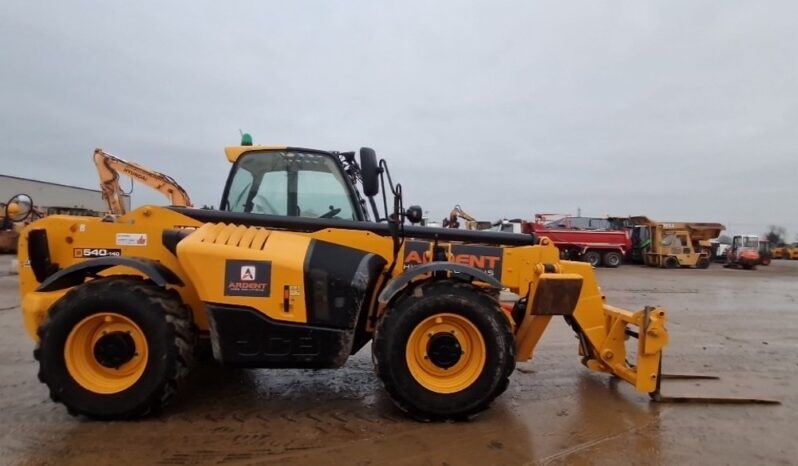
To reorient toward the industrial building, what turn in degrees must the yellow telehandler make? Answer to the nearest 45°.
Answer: approximately 135° to its left

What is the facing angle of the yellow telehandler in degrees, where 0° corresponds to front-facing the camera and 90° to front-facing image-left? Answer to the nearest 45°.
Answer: approximately 270°
